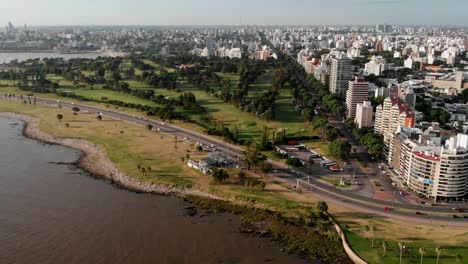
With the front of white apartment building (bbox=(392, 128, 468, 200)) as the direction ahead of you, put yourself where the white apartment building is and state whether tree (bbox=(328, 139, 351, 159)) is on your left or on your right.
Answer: on your right

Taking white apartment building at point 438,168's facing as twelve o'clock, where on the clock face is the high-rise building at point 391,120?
The high-rise building is roughly at 4 o'clock from the white apartment building.

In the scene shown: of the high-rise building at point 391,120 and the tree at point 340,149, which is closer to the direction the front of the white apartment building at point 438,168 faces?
the tree

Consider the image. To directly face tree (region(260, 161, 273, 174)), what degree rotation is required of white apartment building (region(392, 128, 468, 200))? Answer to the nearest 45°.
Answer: approximately 45° to its right

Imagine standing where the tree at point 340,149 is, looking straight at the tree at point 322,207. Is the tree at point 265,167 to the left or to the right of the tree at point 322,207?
right

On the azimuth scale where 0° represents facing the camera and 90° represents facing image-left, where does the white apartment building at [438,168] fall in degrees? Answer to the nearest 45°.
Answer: approximately 45°

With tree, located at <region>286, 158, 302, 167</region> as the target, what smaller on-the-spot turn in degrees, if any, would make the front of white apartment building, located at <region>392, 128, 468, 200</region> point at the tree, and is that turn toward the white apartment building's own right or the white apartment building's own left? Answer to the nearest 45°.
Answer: approximately 45° to the white apartment building's own right

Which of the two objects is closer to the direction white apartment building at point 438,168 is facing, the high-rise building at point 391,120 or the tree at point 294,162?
the tree

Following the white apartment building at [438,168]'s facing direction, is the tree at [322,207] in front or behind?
in front

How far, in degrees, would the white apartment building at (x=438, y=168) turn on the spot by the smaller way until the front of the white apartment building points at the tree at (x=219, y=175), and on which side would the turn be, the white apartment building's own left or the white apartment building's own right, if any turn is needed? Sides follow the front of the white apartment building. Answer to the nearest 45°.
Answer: approximately 45° to the white apartment building's own right
